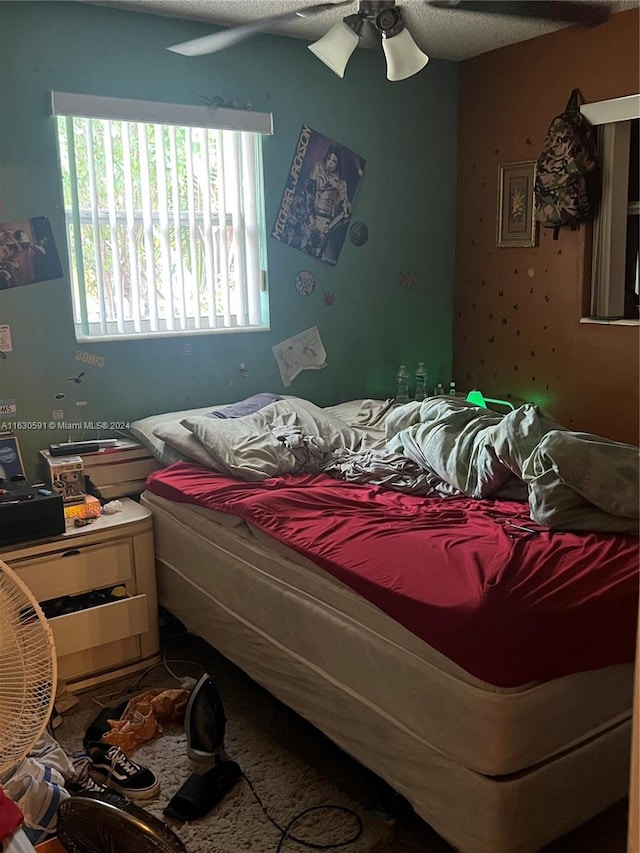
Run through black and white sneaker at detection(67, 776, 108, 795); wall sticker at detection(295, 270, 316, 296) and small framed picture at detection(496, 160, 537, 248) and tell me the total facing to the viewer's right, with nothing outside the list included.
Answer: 1

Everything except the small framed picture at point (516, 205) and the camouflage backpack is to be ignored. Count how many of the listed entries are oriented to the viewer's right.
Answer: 0

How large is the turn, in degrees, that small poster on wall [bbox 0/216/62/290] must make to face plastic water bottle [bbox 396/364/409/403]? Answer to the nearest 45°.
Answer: approximately 45° to its left

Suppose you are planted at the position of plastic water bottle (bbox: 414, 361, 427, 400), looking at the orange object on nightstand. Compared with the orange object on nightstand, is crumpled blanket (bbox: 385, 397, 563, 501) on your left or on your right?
left

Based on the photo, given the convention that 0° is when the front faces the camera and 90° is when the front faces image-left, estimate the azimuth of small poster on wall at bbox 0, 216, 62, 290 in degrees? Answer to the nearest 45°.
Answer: approximately 315°

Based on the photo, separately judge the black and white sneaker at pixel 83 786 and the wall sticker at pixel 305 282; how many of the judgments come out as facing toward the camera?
1

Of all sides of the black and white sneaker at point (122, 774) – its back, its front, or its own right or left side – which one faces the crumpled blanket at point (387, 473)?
left

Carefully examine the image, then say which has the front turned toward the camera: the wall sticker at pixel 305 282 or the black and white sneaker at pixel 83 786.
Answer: the wall sticker

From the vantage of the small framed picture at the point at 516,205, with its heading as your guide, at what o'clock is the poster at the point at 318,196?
The poster is roughly at 1 o'clock from the small framed picture.

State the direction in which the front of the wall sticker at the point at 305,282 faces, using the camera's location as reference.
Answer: facing the viewer

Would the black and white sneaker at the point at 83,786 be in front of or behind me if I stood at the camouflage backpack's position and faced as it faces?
in front

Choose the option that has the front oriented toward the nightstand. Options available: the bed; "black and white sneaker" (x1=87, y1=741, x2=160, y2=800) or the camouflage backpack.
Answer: the camouflage backpack

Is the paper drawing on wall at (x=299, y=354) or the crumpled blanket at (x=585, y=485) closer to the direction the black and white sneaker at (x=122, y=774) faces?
the crumpled blanket

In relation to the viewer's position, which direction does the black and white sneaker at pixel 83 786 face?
facing to the right of the viewer

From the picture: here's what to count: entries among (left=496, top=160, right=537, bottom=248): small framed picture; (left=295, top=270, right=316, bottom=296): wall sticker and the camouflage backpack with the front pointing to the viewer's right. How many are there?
0
